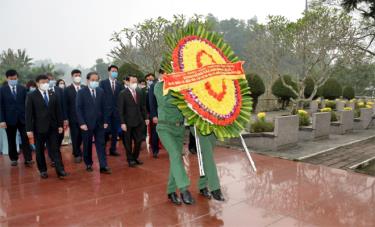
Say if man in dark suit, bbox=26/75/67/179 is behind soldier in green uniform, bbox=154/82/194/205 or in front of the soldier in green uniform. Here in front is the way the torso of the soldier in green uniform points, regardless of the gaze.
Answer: behind

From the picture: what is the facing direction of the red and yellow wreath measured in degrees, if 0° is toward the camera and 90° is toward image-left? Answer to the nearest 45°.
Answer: approximately 315°

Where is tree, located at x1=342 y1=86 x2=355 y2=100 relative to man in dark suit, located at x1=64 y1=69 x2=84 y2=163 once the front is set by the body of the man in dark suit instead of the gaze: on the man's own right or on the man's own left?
on the man's own left

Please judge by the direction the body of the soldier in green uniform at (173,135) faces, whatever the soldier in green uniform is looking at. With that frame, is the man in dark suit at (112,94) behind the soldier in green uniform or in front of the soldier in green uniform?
behind

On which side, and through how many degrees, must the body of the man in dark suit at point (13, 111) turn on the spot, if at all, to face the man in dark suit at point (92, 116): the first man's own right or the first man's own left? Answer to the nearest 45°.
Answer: approximately 45° to the first man's own left

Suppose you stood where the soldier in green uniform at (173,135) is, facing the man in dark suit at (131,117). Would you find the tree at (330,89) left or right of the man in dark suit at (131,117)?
right

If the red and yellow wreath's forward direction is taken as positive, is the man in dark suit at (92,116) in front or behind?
behind

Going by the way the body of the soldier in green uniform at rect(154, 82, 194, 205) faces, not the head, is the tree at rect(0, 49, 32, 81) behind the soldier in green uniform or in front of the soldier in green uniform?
behind
